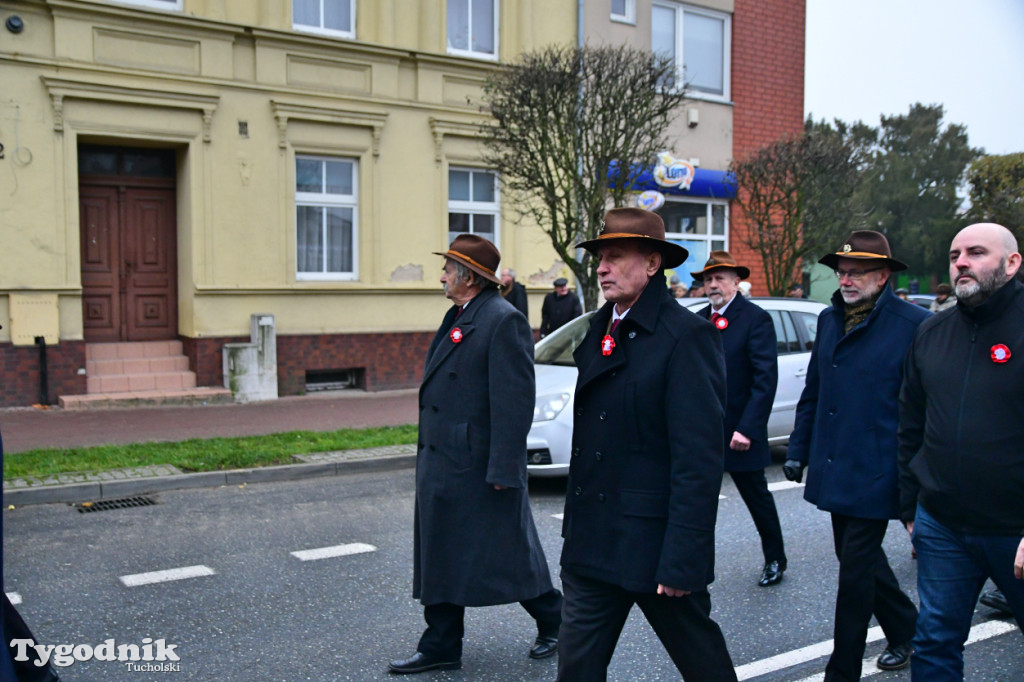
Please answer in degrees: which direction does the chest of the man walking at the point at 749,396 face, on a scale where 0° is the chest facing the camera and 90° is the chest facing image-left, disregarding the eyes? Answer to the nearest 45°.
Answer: approximately 45°

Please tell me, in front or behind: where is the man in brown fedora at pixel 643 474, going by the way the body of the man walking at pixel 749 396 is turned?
in front

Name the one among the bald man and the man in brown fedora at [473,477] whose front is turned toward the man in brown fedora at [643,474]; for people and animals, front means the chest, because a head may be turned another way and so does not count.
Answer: the bald man

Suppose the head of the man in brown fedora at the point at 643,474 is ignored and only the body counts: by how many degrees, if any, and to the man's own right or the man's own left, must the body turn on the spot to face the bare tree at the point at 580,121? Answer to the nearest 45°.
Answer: approximately 135° to the man's own right

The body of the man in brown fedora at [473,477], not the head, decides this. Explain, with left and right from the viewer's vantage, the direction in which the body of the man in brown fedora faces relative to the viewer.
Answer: facing to the left of the viewer

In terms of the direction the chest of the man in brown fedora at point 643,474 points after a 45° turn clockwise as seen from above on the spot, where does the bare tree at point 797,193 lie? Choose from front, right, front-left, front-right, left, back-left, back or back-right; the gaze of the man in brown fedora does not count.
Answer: right

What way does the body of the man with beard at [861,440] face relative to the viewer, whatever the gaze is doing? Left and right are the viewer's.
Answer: facing the viewer and to the left of the viewer

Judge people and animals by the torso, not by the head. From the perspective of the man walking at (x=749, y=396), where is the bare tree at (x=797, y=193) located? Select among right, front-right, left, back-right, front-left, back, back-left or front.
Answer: back-right

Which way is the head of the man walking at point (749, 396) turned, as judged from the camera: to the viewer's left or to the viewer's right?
to the viewer's left

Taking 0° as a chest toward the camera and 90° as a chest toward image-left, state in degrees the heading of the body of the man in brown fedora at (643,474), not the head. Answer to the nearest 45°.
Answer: approximately 45°

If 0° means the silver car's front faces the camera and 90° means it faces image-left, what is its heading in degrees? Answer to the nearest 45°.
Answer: approximately 45°
